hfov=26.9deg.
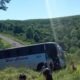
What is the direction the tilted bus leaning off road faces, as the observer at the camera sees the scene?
facing the viewer and to the right of the viewer
